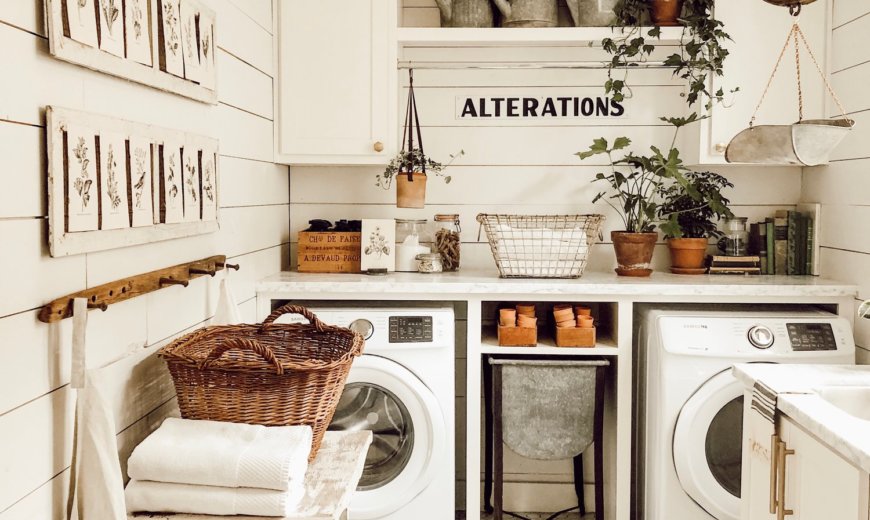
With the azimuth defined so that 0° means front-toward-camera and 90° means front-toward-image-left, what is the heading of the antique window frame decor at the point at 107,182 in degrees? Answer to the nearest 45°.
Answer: approximately 315°

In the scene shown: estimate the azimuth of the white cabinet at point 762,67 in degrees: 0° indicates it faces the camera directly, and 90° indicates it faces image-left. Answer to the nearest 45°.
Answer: approximately 0°

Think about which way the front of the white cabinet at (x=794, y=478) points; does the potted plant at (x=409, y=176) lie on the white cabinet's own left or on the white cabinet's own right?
on the white cabinet's own right

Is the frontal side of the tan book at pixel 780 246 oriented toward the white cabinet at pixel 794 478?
yes

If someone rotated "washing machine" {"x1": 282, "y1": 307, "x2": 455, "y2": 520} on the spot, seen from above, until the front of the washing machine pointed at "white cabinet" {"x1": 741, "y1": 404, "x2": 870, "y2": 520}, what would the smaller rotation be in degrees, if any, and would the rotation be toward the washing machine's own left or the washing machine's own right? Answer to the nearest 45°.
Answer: approximately 45° to the washing machine's own left
